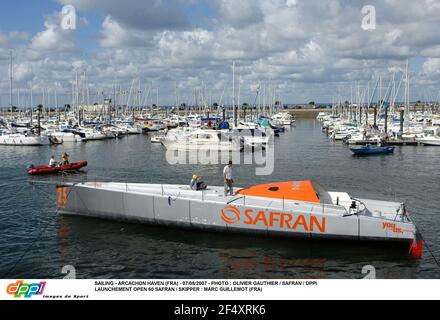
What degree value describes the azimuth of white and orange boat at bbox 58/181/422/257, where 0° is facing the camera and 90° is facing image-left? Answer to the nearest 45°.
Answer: approximately 90°

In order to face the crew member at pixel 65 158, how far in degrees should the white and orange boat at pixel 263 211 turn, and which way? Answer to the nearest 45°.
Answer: approximately 45° to its right
